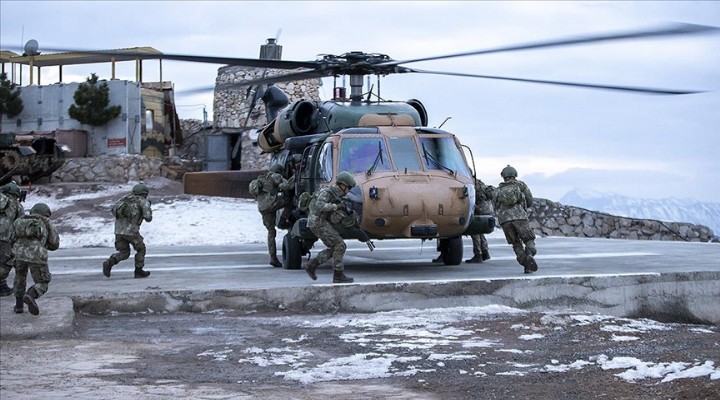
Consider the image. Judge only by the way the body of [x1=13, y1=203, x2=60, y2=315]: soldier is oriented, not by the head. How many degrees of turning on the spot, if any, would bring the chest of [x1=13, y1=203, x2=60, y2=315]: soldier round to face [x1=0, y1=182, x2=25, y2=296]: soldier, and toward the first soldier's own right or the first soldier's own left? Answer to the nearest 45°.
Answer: approximately 45° to the first soldier's own left

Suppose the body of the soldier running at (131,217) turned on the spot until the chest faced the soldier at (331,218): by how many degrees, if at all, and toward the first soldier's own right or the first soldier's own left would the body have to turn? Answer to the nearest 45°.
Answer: approximately 90° to the first soldier's own right

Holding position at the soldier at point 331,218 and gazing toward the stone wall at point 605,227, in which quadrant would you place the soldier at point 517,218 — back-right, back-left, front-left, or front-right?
front-right

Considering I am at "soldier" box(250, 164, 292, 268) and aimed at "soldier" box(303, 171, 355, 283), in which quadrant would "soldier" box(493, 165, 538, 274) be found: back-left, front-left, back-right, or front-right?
front-left

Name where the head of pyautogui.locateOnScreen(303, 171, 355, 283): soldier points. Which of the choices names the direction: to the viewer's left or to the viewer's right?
to the viewer's right

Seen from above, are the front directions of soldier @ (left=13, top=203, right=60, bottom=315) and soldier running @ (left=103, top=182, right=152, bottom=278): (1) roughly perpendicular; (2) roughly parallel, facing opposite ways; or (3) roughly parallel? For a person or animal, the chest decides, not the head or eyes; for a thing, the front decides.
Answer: roughly parallel

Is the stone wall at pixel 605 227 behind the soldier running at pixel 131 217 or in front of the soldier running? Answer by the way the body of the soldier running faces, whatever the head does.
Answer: in front

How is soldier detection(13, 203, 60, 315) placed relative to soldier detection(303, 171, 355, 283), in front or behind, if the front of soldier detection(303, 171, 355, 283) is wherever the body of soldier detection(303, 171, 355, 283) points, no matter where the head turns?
behind

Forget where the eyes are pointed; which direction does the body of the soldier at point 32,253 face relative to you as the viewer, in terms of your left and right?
facing away from the viewer and to the right of the viewer
